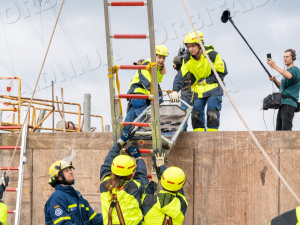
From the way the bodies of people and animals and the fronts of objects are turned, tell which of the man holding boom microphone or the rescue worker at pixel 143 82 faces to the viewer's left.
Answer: the man holding boom microphone

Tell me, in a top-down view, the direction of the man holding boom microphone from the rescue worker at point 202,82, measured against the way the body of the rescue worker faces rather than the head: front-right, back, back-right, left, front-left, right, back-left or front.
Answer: back-left

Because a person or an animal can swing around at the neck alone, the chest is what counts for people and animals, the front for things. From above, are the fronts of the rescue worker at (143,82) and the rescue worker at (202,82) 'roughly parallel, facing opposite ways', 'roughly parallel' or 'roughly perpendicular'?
roughly perpendicular

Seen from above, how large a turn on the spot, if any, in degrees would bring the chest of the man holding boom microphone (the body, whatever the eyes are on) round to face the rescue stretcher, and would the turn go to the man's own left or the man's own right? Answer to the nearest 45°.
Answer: approximately 45° to the man's own left

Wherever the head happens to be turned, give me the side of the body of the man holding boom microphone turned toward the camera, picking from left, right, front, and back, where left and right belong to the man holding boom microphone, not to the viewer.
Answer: left

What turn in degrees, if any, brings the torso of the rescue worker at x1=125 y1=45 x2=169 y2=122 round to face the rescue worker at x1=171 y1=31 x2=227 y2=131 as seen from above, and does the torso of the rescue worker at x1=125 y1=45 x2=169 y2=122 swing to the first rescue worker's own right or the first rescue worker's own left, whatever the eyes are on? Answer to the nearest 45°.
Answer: approximately 45° to the first rescue worker's own left

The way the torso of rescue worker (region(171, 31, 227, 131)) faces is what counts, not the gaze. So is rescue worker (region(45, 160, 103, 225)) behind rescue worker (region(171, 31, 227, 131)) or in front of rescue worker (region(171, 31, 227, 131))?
in front

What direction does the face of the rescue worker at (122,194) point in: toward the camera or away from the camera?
away from the camera

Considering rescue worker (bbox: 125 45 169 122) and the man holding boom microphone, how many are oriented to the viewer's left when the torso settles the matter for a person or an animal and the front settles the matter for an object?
1

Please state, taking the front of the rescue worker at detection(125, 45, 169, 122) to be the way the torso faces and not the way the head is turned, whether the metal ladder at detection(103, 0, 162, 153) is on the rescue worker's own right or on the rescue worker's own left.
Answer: on the rescue worker's own right
